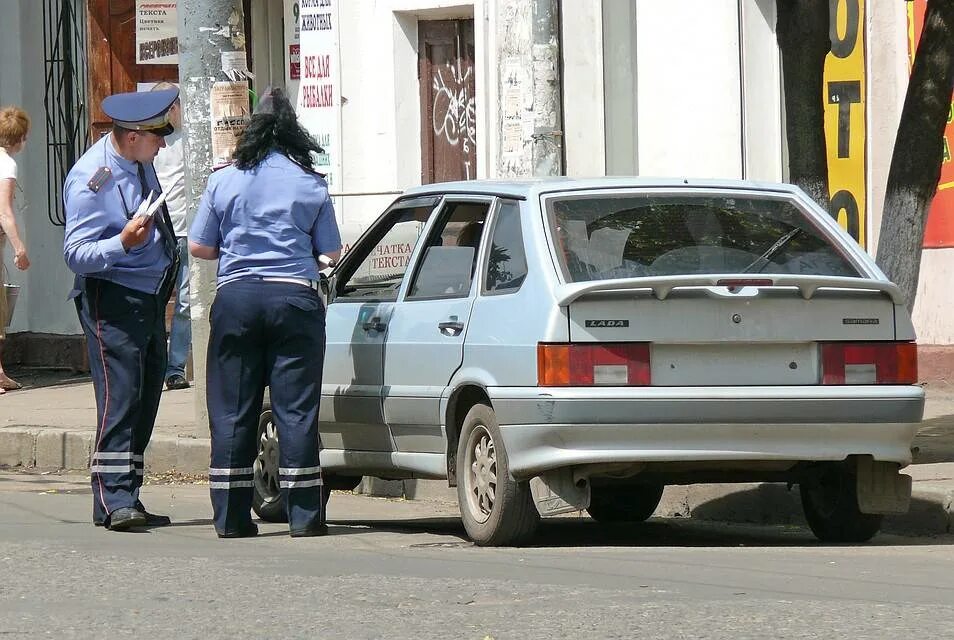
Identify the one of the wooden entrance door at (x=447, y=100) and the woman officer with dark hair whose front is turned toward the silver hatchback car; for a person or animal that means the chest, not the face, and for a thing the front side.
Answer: the wooden entrance door

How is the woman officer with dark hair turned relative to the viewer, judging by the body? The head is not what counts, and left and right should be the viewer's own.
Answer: facing away from the viewer

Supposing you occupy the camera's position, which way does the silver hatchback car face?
facing away from the viewer and to the left of the viewer

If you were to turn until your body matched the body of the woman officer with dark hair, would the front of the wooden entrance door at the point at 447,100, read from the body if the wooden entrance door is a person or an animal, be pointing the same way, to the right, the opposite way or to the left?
the opposite way

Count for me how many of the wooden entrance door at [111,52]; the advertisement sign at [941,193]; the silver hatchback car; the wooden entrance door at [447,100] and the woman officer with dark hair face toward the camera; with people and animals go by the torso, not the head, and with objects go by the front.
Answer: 3

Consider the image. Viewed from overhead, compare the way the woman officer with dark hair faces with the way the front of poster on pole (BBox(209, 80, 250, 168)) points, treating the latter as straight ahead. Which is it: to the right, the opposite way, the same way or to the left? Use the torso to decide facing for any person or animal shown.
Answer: the opposite way

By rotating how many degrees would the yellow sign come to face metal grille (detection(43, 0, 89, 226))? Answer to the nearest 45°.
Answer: approximately 90° to its right

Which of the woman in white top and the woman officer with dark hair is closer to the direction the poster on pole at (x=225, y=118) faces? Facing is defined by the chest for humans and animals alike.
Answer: the woman officer with dark hair

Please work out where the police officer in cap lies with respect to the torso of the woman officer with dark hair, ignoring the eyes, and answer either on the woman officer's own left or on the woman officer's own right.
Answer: on the woman officer's own left

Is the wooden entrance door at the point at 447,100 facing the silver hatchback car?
yes

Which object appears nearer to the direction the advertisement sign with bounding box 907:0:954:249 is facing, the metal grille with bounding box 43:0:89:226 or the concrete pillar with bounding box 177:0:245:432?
the concrete pillar

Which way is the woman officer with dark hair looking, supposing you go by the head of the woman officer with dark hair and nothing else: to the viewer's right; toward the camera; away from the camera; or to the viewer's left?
away from the camera
